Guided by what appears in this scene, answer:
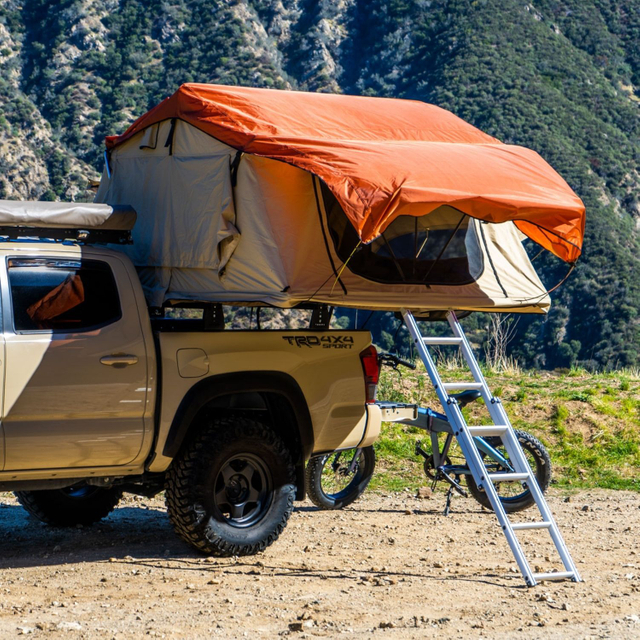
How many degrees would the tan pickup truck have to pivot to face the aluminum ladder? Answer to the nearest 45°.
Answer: approximately 135° to its left

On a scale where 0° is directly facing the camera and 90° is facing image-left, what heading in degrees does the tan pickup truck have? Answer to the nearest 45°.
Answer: approximately 45°
